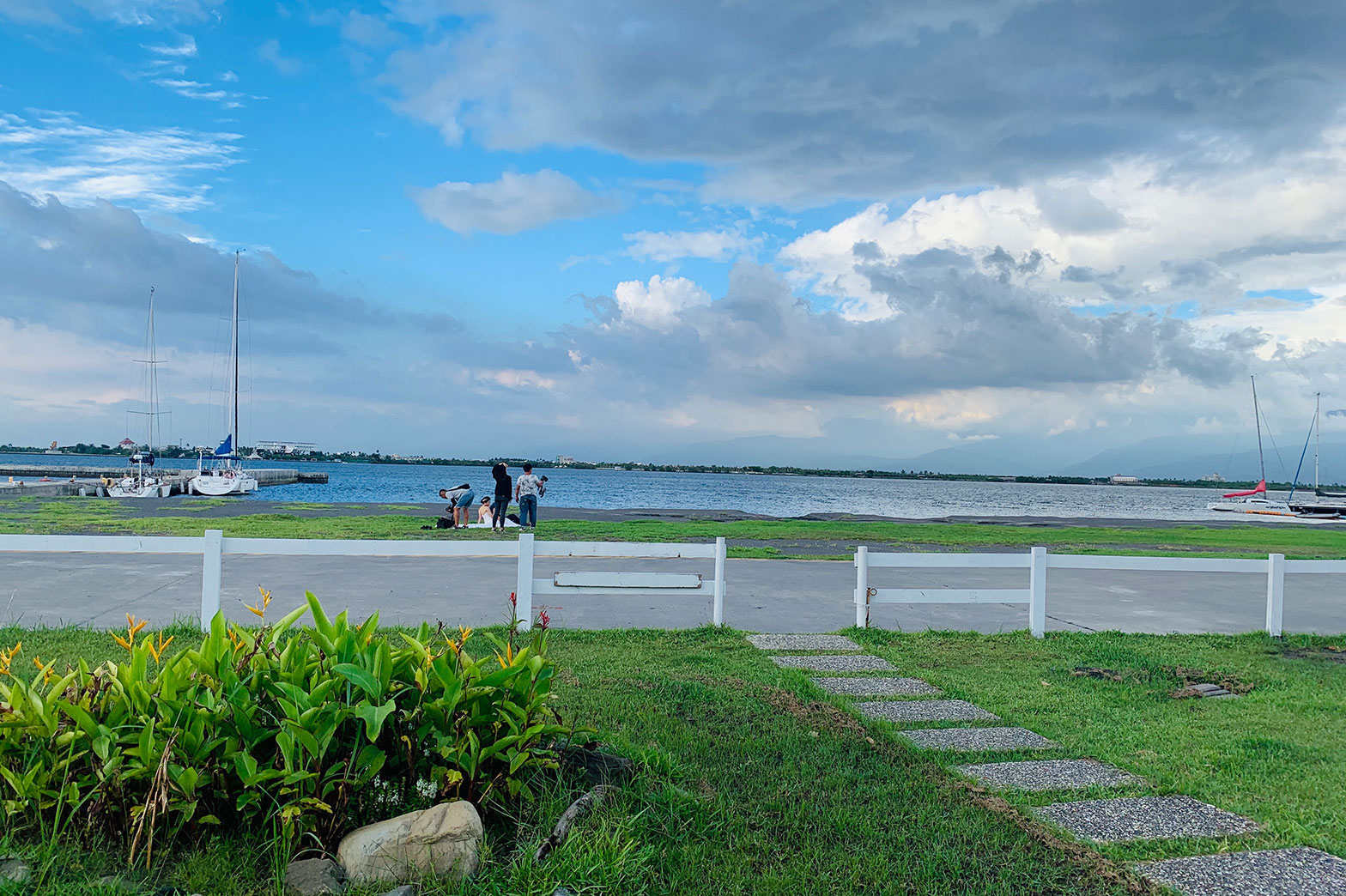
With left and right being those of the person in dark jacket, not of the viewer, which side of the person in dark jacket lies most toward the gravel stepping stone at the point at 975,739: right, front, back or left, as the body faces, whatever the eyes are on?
back

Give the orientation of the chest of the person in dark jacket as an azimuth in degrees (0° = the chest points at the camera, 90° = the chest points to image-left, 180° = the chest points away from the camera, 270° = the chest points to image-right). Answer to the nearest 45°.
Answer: approximately 180°

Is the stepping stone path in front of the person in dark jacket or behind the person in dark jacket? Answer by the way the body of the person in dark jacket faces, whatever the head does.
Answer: behind

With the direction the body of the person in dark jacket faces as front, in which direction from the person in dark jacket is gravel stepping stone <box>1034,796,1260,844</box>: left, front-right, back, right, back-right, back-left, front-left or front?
back

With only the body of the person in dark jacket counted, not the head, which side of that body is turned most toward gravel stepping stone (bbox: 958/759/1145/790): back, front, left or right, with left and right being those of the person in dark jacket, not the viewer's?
back

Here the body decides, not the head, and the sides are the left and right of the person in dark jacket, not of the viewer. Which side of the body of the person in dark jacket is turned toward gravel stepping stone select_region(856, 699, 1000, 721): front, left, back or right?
back
